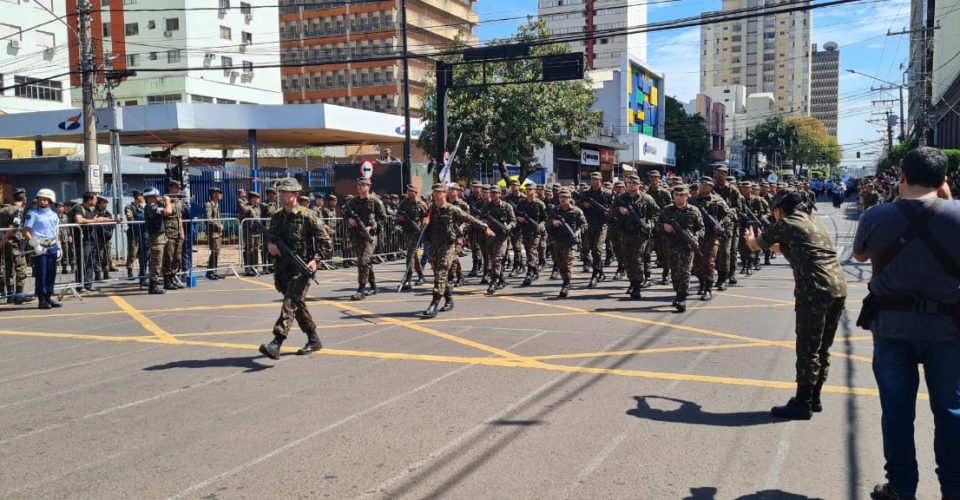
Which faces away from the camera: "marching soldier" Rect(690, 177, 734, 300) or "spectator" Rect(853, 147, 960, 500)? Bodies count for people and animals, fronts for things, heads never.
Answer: the spectator

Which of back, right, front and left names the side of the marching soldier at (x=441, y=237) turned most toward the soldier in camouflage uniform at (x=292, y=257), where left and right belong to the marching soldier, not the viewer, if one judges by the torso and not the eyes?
front

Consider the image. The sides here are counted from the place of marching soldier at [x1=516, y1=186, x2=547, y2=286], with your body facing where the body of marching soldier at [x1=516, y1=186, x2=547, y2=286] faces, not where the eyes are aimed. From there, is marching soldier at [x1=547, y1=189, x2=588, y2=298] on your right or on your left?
on your left

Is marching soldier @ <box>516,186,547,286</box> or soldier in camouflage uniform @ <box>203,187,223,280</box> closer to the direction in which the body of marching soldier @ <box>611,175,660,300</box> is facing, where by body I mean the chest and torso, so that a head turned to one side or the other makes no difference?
the soldier in camouflage uniform

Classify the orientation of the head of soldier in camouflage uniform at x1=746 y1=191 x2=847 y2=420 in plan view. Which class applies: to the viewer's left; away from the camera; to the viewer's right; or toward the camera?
to the viewer's left

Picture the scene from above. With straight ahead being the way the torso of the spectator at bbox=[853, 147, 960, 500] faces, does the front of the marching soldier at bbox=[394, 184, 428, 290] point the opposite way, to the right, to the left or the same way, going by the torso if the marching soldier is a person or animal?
the opposite way

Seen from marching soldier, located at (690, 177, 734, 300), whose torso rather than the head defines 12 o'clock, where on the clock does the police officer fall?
The police officer is roughly at 1 o'clock from the marching soldier.

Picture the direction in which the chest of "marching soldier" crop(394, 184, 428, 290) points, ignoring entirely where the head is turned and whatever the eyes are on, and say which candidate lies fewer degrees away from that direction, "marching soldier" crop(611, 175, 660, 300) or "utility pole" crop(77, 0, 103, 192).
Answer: the utility pole

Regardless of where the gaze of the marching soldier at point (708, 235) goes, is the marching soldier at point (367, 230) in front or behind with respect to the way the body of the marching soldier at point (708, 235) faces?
in front

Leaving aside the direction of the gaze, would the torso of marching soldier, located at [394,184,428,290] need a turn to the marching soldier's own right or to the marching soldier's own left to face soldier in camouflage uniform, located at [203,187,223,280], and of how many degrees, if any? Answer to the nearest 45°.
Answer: approximately 90° to the marching soldier's own right

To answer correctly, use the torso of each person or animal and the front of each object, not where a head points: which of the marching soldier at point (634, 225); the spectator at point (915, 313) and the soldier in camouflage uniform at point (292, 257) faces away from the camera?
the spectator

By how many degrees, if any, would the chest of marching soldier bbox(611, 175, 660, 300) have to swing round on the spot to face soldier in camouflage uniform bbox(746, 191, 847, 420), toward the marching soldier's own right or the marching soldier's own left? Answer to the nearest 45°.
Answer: approximately 45° to the marching soldier's own left

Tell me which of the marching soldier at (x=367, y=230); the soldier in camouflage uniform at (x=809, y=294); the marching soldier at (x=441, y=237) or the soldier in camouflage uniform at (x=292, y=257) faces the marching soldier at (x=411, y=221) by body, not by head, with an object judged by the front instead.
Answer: the soldier in camouflage uniform at (x=809, y=294)

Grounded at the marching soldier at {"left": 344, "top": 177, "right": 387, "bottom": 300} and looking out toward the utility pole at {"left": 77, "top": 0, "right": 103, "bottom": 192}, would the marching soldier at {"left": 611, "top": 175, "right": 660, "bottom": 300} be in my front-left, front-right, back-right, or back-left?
back-right

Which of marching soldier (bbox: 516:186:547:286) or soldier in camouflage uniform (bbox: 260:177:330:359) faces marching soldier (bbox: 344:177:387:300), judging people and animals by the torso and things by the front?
marching soldier (bbox: 516:186:547:286)

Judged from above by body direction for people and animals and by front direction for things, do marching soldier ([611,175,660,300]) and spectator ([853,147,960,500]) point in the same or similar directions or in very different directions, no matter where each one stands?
very different directions
